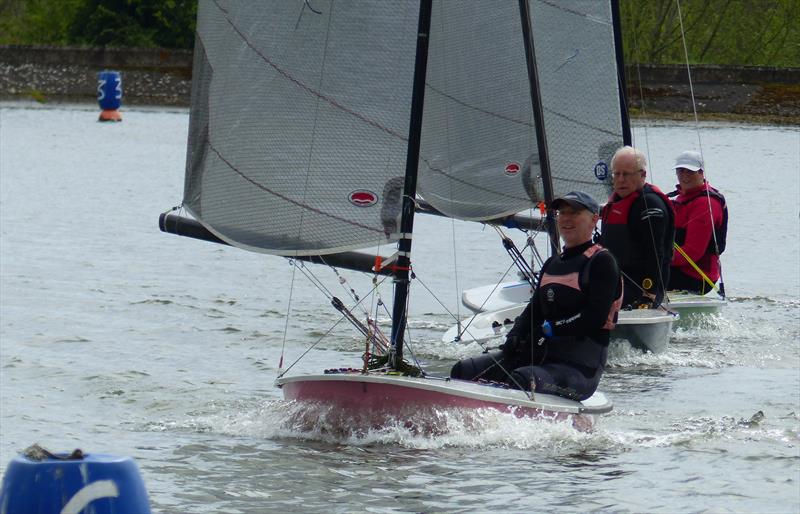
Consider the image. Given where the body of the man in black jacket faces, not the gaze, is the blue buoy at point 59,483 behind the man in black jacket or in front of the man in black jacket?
in front

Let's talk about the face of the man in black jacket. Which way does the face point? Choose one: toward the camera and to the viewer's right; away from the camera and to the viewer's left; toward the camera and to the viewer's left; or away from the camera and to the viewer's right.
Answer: toward the camera and to the viewer's left

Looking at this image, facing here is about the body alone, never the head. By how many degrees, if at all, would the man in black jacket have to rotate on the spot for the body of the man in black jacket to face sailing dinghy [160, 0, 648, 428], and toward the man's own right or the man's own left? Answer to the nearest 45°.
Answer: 0° — they already face it

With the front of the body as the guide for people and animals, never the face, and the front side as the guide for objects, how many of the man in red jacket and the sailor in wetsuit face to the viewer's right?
0

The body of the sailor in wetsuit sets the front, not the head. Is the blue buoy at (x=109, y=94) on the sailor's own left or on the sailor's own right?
on the sailor's own right

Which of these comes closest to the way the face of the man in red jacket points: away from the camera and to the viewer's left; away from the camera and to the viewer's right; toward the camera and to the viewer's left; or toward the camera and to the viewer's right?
toward the camera and to the viewer's left

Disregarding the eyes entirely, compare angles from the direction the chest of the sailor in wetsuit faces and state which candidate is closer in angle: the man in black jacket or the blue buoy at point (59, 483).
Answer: the blue buoy

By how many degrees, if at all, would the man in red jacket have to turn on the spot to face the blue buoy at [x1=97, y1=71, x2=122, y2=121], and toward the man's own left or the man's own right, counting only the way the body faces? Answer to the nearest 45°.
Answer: approximately 90° to the man's own right

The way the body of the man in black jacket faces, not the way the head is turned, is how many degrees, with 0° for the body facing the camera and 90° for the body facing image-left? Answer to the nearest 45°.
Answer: approximately 45°

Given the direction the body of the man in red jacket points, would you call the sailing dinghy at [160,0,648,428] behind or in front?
in front

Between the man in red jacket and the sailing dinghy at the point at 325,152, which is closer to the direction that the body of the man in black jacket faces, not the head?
the sailing dinghy

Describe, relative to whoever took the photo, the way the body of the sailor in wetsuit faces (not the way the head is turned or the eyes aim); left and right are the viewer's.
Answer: facing the viewer and to the left of the viewer

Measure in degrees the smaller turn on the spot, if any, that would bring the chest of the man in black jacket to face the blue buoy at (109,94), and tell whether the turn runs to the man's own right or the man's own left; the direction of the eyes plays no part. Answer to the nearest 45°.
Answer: approximately 90° to the man's own right
